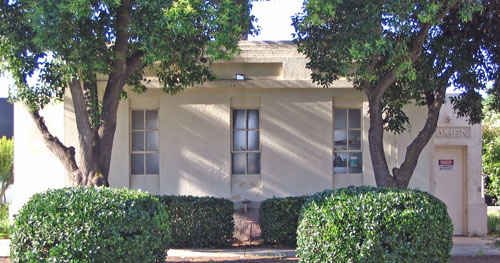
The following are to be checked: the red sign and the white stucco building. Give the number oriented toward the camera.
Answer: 2

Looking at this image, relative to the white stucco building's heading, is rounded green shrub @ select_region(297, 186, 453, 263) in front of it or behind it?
in front

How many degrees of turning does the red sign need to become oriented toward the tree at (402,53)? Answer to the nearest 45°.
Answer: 0° — it already faces it

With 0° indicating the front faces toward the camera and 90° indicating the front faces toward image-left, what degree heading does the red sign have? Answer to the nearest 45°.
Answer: approximately 0°

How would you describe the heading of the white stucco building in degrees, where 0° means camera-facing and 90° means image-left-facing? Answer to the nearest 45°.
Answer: approximately 0°

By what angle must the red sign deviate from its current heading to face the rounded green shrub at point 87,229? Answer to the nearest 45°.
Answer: approximately 45° to its right

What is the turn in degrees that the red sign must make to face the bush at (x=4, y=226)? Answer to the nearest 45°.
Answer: approximately 90° to its right

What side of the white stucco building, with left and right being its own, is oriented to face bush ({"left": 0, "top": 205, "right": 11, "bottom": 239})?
right

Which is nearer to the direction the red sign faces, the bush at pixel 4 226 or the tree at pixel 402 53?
the tree
